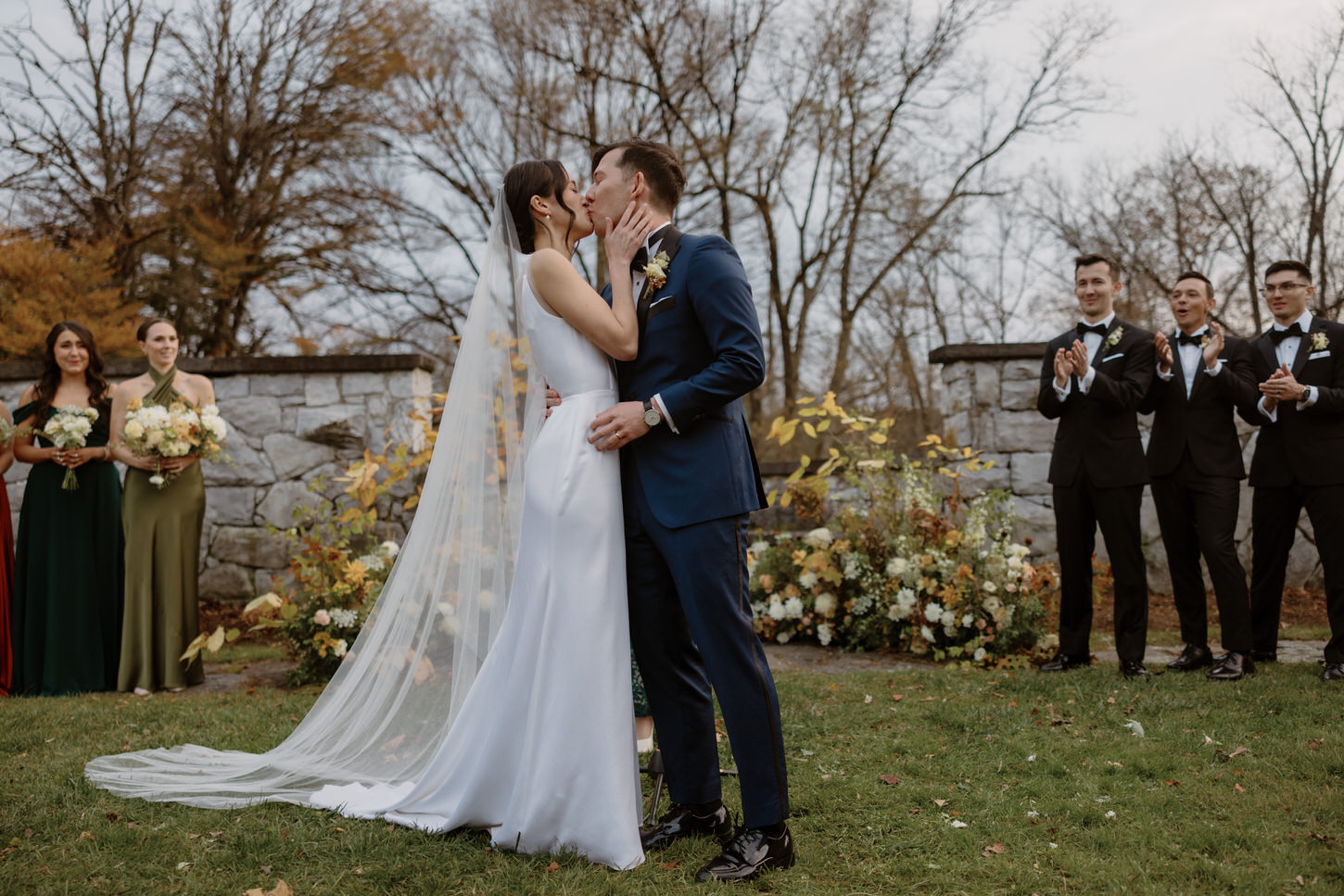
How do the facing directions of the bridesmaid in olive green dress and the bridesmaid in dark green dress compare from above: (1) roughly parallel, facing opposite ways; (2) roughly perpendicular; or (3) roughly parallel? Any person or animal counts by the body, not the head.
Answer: roughly parallel

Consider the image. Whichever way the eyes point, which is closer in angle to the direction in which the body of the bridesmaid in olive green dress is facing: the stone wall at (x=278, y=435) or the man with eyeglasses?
the man with eyeglasses

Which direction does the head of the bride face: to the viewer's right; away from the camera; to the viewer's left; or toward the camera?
to the viewer's right

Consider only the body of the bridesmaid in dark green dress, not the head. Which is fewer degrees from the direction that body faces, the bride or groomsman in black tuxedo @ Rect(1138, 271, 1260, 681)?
the bride

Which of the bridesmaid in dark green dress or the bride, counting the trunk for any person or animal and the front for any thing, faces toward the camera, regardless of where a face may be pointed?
the bridesmaid in dark green dress

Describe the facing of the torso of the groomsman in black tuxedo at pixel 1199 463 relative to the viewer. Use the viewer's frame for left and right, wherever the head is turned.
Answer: facing the viewer and to the left of the viewer

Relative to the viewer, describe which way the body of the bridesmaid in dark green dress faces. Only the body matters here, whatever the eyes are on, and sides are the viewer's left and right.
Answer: facing the viewer

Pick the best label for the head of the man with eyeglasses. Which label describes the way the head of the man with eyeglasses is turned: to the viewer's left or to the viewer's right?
to the viewer's left

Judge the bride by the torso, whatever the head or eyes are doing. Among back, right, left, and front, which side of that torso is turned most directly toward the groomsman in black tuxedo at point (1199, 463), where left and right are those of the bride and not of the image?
front

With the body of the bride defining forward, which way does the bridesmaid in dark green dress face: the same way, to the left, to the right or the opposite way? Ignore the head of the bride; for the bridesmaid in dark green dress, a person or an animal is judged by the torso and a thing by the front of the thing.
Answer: to the right

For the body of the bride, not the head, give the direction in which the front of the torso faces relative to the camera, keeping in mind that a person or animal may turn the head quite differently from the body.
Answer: to the viewer's right

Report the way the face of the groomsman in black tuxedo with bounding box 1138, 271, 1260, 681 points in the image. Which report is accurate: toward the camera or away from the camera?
toward the camera

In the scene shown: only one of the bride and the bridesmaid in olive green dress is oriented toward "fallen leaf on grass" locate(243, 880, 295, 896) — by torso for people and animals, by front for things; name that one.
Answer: the bridesmaid in olive green dress

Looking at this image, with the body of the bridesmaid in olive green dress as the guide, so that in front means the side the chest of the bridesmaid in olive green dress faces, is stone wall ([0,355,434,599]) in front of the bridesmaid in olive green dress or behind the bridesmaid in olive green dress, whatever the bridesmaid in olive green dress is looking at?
behind

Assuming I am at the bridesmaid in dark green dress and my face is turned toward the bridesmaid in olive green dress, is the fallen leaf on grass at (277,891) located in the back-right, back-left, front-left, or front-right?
front-right
